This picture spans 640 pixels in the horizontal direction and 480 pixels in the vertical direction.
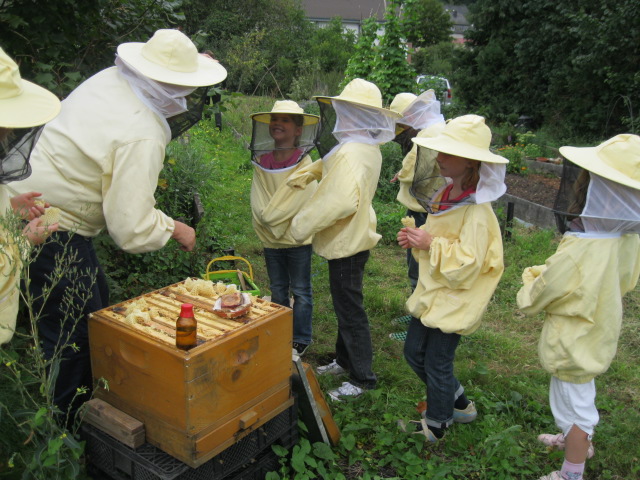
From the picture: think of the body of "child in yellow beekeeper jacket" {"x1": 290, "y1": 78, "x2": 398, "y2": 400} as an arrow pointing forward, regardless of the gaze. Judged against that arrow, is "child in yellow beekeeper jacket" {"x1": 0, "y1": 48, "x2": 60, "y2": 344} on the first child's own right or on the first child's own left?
on the first child's own left

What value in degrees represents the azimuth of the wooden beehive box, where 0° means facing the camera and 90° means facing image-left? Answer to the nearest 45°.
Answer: approximately 315°

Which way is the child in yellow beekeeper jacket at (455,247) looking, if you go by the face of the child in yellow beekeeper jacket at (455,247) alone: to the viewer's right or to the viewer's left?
to the viewer's left

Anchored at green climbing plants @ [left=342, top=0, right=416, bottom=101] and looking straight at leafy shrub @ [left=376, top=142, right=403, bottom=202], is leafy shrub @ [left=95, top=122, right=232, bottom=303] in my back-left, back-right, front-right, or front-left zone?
front-right

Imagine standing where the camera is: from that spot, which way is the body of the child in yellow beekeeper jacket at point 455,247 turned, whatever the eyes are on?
to the viewer's left

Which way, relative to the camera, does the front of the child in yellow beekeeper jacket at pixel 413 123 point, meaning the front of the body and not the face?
to the viewer's left

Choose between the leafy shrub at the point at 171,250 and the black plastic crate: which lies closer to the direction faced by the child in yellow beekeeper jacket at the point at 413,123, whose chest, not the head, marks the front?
the leafy shrub

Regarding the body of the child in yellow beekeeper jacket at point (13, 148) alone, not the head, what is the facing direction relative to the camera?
to the viewer's right

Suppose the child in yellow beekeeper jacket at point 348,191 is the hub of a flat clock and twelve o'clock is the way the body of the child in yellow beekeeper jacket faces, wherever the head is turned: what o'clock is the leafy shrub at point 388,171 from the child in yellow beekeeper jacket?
The leafy shrub is roughly at 3 o'clock from the child in yellow beekeeper jacket.

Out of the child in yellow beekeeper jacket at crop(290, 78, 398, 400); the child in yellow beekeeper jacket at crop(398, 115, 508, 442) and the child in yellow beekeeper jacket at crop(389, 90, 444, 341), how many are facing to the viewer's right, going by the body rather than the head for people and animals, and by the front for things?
0

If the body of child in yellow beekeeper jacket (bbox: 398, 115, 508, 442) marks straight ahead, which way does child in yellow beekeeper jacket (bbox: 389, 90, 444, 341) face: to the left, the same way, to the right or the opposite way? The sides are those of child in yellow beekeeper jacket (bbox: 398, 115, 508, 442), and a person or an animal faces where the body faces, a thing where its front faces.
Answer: the same way

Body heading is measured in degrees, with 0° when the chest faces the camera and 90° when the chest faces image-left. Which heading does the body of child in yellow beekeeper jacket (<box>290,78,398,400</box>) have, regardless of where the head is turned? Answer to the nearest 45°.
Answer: approximately 90°
